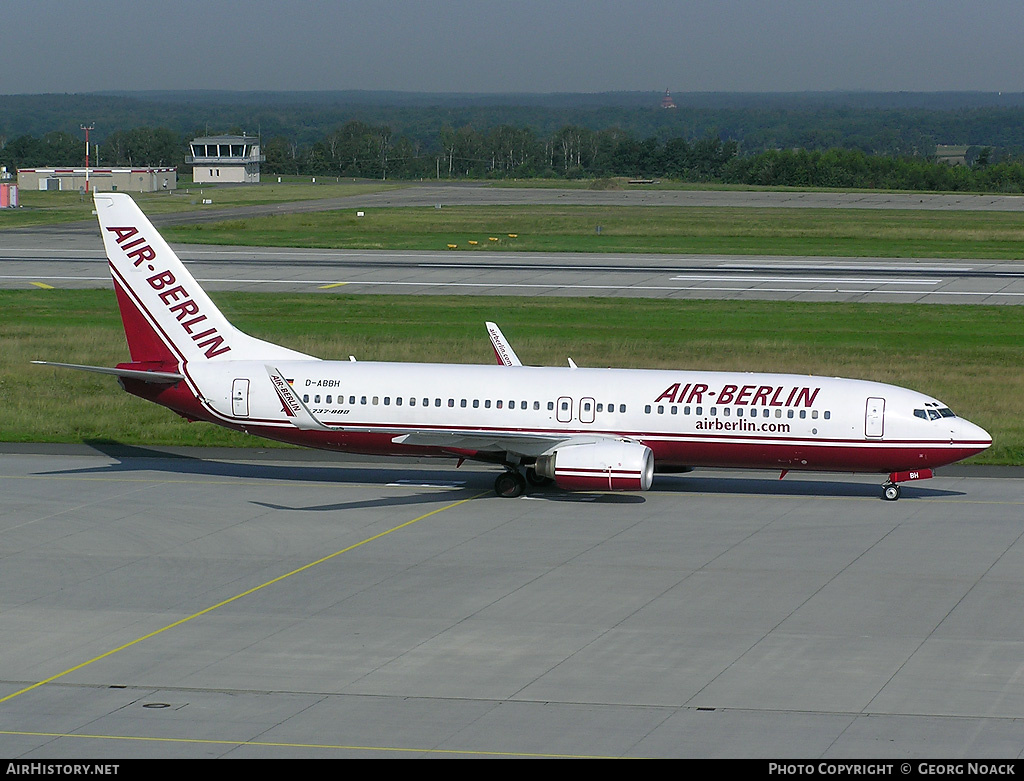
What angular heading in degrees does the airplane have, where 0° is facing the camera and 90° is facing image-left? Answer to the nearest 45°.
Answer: approximately 270°
